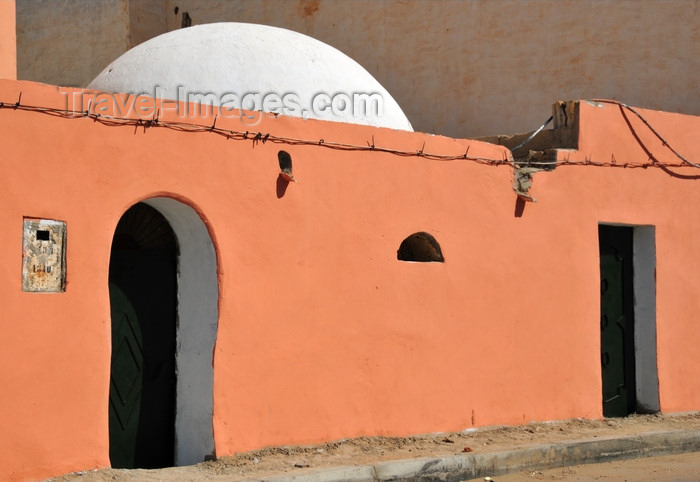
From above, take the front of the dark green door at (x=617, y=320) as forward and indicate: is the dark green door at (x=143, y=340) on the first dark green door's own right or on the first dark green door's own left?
on the first dark green door's own right

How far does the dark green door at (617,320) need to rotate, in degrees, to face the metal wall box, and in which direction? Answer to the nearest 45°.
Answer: approximately 90° to its right

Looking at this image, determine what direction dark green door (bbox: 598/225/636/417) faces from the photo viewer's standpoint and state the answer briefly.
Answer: facing the viewer and to the right of the viewer
